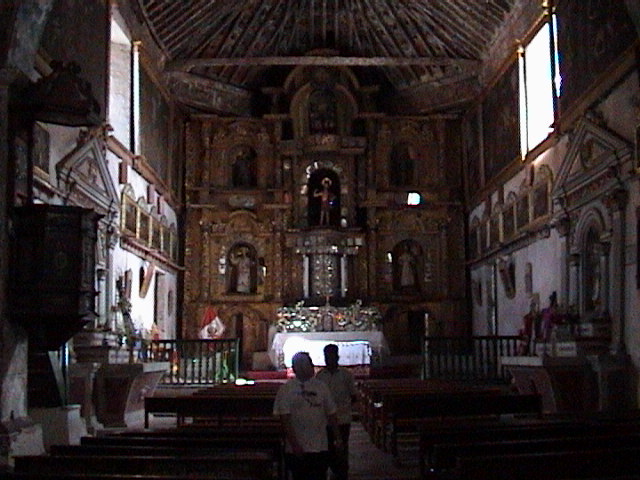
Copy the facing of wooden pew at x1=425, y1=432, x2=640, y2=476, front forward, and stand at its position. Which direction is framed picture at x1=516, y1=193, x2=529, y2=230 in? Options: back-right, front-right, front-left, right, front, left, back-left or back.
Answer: front

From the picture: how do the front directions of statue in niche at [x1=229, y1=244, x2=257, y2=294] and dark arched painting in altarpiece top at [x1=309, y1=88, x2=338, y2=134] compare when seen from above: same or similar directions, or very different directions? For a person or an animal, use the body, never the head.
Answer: same or similar directions

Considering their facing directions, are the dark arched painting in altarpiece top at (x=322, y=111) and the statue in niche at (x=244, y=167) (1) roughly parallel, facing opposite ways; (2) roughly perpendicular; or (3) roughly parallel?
roughly parallel

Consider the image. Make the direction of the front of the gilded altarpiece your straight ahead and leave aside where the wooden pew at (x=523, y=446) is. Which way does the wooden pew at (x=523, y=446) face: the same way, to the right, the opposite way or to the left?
the opposite way

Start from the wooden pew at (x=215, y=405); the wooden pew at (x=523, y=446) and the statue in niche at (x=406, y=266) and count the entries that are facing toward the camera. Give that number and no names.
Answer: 1

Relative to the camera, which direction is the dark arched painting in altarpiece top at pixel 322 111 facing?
toward the camera

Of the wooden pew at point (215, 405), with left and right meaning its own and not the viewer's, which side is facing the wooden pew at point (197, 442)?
back

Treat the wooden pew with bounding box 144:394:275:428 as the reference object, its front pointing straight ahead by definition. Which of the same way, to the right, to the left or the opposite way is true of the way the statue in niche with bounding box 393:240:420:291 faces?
the opposite way

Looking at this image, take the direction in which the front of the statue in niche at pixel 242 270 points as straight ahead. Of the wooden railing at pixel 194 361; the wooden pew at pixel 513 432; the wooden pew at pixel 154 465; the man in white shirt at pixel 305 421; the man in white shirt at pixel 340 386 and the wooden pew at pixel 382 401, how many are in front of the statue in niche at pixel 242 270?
6

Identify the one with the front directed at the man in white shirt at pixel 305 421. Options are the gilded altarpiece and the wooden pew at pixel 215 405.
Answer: the gilded altarpiece

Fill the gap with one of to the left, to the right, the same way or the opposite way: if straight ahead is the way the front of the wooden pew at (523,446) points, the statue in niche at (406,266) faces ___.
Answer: the opposite way

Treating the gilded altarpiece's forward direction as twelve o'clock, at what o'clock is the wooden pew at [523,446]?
The wooden pew is roughly at 12 o'clock from the gilded altarpiece.

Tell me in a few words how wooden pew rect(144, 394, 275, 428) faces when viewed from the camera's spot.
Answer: facing away from the viewer

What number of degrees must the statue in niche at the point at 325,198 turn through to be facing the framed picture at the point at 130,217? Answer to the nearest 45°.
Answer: approximately 45° to its right

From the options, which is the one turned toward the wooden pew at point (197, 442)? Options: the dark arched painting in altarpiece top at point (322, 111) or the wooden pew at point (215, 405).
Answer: the dark arched painting in altarpiece top

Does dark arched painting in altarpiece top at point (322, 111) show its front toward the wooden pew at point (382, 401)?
yes

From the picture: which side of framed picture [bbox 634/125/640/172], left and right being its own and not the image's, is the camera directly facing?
left

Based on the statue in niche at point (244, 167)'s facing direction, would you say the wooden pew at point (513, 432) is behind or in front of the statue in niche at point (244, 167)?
in front
